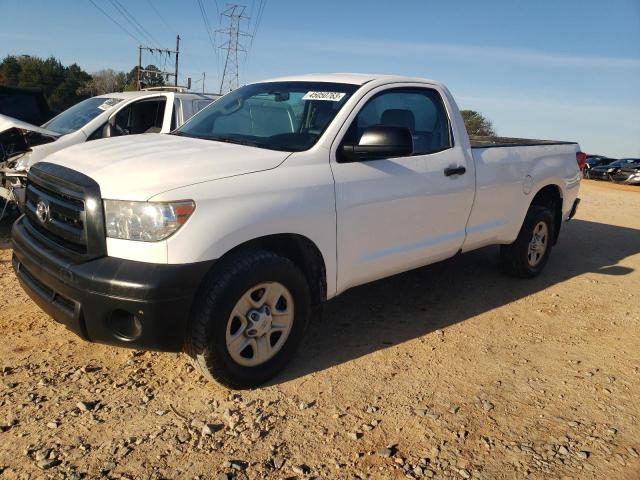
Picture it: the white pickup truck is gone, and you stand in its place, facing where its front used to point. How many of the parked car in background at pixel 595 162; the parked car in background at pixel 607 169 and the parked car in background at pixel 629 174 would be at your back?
3

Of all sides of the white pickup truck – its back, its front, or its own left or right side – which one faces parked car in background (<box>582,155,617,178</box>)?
back

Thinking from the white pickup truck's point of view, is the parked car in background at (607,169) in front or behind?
behind

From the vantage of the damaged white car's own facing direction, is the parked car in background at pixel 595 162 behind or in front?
behind

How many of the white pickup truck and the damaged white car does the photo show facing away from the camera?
0

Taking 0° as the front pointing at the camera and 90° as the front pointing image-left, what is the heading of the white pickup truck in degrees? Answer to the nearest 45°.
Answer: approximately 45°

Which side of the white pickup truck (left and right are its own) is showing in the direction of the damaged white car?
right

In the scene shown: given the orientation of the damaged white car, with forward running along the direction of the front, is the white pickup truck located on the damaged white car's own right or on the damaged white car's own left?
on the damaged white car's own left

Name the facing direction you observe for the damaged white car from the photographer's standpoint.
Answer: facing the viewer and to the left of the viewer

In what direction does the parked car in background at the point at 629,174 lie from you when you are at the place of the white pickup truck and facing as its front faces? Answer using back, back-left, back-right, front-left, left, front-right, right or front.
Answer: back

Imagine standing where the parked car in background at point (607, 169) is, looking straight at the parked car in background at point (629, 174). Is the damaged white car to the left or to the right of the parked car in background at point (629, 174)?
right
